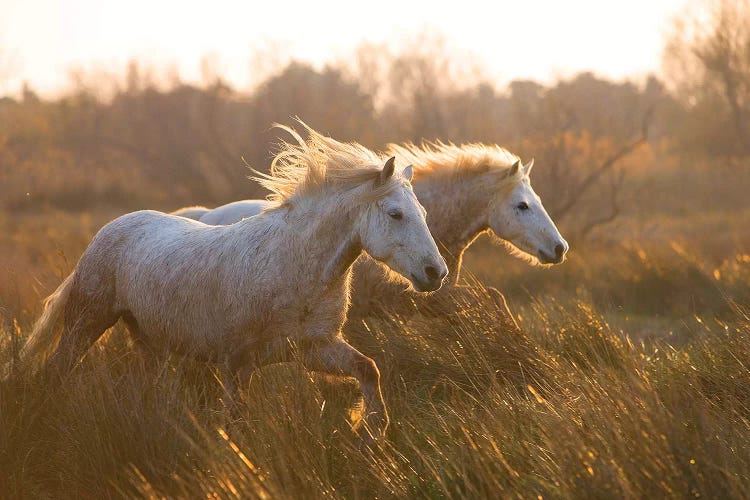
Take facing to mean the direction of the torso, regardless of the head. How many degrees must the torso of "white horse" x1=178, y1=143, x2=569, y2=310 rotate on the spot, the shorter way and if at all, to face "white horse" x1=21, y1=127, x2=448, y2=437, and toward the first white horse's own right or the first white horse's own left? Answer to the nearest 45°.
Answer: approximately 135° to the first white horse's own right

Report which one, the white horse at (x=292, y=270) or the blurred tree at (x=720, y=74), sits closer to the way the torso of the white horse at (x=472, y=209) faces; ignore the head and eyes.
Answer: the blurred tree

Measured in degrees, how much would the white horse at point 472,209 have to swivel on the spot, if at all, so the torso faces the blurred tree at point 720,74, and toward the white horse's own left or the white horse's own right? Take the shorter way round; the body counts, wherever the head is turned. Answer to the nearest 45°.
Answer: approximately 90° to the white horse's own left

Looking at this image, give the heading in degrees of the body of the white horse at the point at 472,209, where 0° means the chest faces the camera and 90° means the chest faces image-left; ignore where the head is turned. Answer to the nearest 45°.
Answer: approximately 270°
